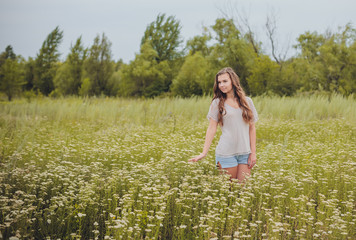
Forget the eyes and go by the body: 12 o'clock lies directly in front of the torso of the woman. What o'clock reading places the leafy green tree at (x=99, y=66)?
The leafy green tree is roughly at 5 o'clock from the woman.

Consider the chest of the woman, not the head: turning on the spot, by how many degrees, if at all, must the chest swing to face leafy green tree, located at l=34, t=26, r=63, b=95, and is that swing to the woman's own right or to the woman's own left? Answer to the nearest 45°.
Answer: approximately 135° to the woman's own right

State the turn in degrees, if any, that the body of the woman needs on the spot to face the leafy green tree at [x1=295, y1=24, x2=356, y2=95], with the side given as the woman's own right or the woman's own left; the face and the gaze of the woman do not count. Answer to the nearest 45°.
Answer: approximately 180°

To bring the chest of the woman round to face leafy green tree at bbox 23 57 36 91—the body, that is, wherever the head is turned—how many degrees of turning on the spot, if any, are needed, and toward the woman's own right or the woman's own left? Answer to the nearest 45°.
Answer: approximately 135° to the woman's own right

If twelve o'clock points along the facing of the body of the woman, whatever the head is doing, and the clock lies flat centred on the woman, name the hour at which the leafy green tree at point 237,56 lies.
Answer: The leafy green tree is roughly at 6 o'clock from the woman.

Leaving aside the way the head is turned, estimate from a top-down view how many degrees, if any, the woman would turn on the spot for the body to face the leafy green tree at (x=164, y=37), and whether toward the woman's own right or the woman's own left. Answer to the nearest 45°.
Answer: approximately 180°

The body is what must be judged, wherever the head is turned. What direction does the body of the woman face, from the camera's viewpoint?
toward the camera

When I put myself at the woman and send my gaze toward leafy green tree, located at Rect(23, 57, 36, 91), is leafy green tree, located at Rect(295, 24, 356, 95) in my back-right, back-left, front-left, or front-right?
front-right

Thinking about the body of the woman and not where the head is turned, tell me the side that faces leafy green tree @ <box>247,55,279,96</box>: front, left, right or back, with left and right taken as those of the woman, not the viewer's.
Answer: back

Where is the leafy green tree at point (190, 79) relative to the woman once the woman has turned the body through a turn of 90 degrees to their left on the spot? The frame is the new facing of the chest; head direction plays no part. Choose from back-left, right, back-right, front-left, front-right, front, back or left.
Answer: left
